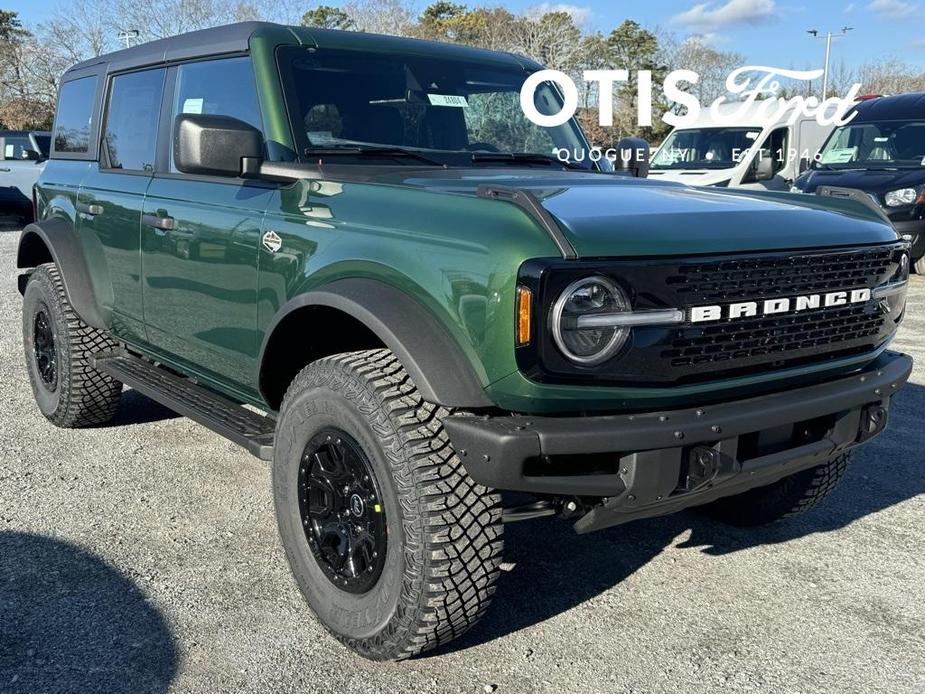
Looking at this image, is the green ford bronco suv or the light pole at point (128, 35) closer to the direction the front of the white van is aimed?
the green ford bronco suv

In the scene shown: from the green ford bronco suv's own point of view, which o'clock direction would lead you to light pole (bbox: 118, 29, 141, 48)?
The light pole is roughly at 7 o'clock from the green ford bronco suv.

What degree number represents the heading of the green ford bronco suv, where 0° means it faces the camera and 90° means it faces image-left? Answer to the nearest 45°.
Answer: approximately 315°

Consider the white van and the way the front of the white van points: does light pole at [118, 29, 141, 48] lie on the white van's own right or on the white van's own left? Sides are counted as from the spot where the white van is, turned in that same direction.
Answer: on the white van's own right

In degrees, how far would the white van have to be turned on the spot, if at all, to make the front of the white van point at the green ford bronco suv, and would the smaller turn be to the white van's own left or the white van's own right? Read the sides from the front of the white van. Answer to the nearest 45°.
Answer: approximately 45° to the white van's own left
